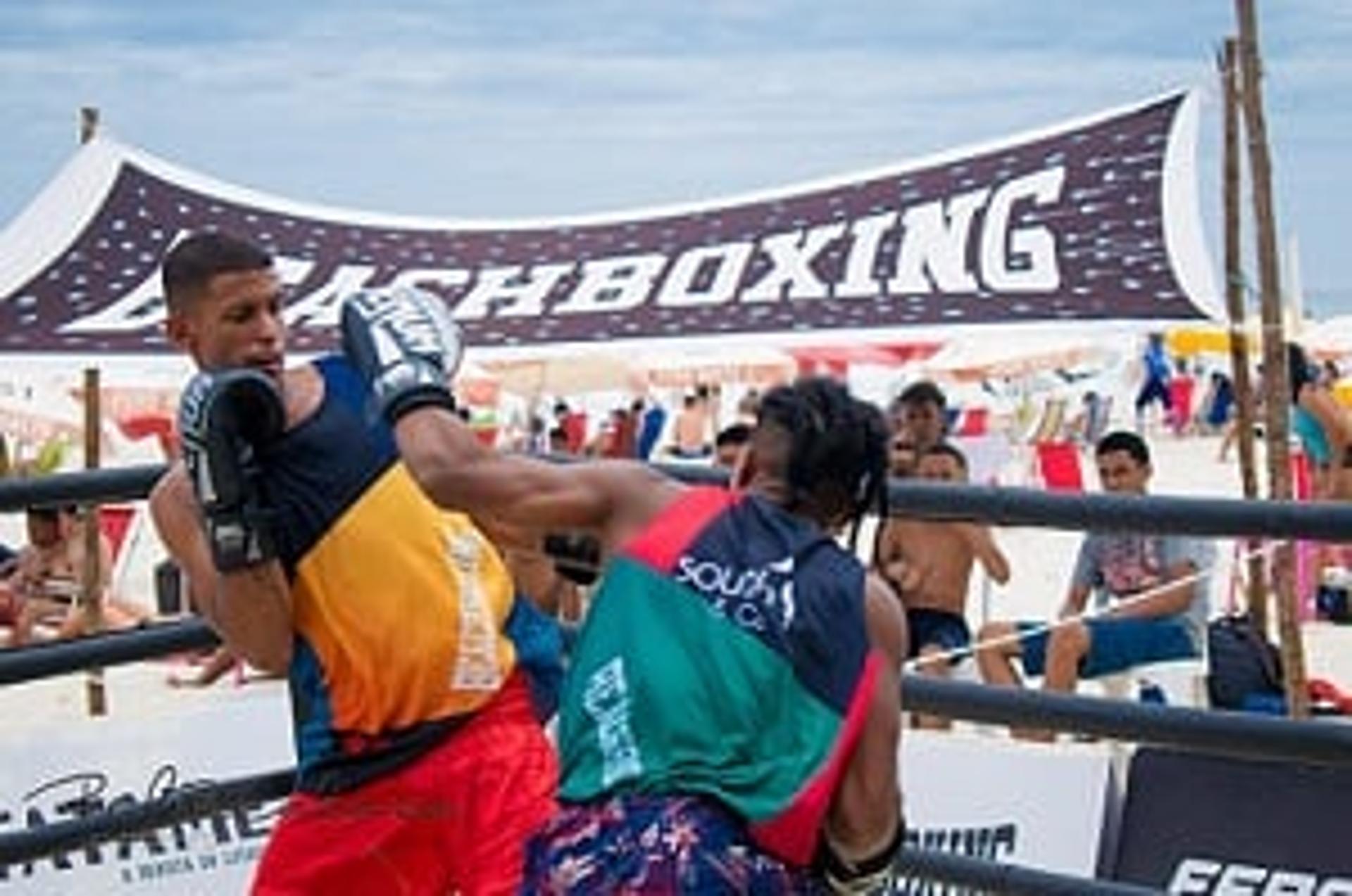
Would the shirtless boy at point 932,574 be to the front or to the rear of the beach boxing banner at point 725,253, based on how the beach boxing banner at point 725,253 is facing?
to the front

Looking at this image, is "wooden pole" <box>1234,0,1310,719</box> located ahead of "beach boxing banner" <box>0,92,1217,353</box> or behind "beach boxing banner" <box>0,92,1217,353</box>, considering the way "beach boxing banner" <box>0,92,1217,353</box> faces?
ahead

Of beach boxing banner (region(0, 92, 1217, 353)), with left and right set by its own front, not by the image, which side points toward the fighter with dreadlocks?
front

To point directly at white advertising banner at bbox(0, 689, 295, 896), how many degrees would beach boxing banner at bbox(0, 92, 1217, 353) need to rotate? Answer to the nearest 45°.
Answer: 0° — it already faces it

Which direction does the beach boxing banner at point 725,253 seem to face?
toward the camera
